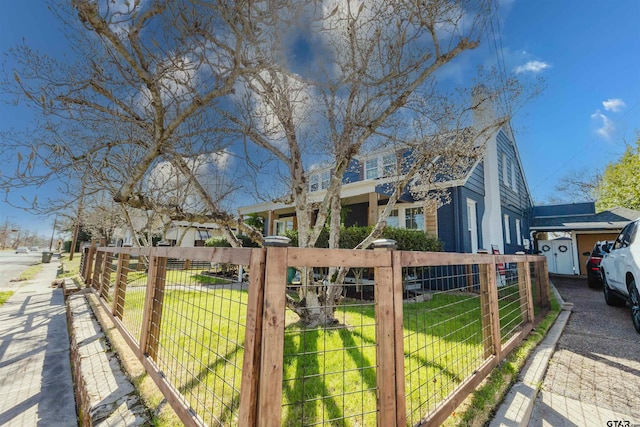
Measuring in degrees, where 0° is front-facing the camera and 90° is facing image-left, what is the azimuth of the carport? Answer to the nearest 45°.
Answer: approximately 0°

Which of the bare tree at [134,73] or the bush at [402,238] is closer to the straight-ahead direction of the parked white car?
the bush

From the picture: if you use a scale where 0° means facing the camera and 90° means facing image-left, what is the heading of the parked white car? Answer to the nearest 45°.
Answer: approximately 135°

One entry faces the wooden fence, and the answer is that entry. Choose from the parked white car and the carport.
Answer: the carport

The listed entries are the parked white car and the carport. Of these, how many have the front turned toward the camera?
1

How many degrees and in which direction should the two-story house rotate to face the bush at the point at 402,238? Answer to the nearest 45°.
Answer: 0° — it already faces it

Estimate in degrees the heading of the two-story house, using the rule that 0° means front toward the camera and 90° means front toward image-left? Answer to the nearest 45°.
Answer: approximately 45°

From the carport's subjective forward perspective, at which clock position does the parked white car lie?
The parked white car is roughly at 12 o'clock from the carport.

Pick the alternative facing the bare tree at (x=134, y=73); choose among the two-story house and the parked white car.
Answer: the two-story house
